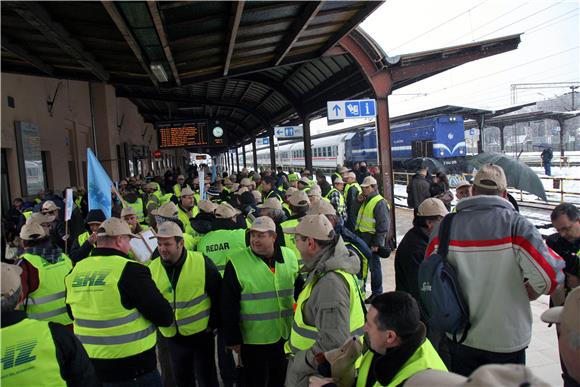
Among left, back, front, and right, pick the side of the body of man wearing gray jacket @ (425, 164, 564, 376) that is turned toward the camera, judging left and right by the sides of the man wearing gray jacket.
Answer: back

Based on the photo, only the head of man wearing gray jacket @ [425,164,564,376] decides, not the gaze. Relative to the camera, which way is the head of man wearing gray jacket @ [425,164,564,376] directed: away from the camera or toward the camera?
away from the camera

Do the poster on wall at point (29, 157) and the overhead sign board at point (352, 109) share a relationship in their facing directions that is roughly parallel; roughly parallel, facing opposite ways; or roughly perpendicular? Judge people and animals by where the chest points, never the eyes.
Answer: roughly perpendicular

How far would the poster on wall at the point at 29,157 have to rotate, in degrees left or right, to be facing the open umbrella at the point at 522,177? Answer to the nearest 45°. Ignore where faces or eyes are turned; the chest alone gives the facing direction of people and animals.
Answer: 0° — it already faces it

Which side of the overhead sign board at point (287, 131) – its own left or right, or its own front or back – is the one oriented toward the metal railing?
left

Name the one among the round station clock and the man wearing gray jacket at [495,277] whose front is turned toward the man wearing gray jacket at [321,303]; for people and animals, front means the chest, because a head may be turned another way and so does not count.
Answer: the round station clock
